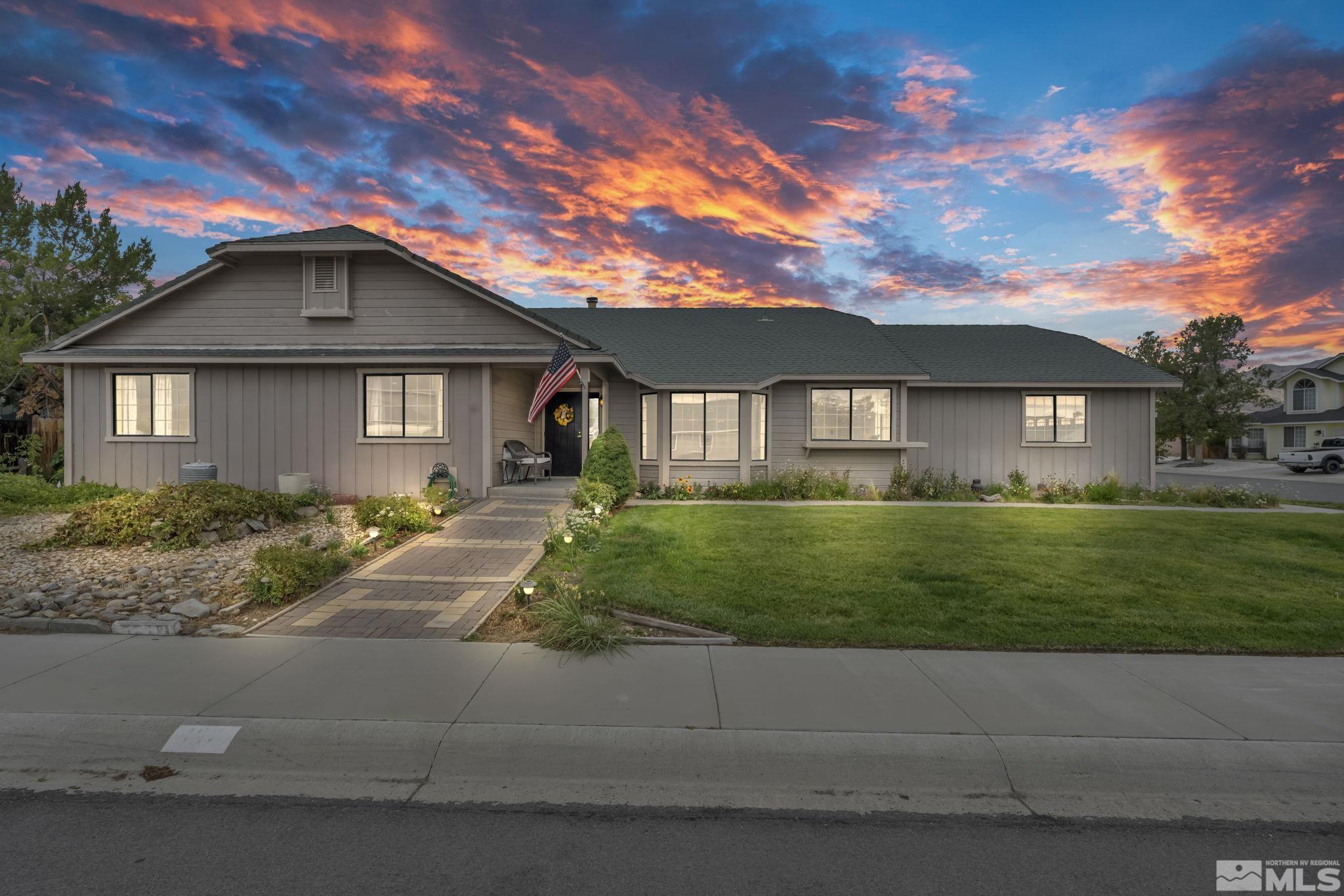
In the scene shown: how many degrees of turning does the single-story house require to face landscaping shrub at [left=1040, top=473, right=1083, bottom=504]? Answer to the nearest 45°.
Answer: approximately 90° to its left

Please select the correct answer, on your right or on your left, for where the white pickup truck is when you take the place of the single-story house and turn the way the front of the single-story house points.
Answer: on your left

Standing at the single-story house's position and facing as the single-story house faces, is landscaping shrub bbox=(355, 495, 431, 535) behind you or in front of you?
in front

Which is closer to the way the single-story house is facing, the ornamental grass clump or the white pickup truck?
the ornamental grass clump

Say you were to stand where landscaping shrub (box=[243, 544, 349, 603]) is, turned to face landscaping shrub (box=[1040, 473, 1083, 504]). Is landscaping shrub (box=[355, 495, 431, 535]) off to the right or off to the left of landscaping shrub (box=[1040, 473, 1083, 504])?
left

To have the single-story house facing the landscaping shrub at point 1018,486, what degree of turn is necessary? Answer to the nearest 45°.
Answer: approximately 90° to its left

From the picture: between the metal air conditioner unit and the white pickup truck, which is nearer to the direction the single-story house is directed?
the metal air conditioner unit

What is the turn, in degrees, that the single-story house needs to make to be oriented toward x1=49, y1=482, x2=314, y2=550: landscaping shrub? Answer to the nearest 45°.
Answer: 0° — it already faces it

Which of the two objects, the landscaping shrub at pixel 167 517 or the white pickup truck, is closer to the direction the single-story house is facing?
the landscaping shrub

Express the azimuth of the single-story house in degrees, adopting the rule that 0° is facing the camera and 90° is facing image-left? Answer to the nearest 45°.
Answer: approximately 0°
